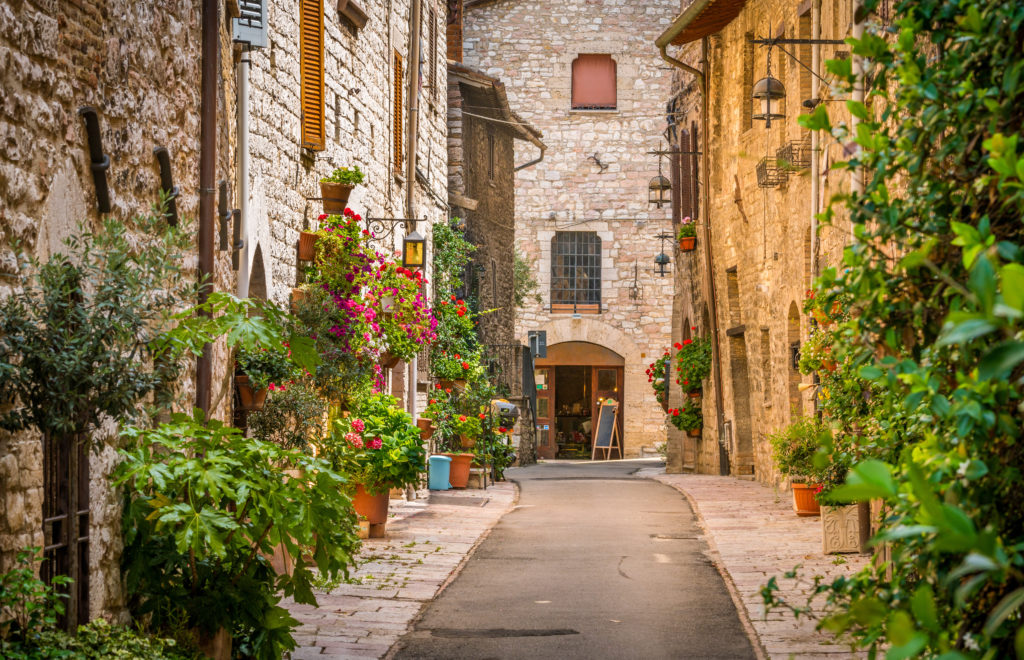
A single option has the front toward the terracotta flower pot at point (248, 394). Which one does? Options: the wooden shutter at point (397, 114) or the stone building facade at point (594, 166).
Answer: the stone building facade

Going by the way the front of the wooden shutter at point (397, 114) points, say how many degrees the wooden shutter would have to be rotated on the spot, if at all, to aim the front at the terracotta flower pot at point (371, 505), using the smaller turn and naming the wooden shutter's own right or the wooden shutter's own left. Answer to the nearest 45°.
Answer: approximately 90° to the wooden shutter's own right

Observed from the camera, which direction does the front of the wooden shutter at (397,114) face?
facing to the right of the viewer

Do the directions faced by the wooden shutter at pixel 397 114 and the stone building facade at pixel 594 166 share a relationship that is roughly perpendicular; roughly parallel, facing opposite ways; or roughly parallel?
roughly perpendicular

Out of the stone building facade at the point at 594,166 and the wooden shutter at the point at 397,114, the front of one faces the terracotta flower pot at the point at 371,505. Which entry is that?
the stone building facade

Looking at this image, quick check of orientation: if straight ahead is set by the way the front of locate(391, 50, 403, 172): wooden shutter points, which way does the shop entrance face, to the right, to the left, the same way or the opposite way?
to the right

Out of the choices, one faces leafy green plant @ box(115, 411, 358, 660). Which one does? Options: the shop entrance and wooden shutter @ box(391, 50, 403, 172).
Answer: the shop entrance

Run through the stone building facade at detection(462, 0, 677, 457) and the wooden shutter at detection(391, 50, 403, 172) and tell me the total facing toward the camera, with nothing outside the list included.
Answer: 1

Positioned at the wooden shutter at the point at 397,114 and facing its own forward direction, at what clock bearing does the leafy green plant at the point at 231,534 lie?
The leafy green plant is roughly at 3 o'clock from the wooden shutter.

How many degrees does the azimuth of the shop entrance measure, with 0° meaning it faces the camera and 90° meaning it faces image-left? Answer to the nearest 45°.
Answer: approximately 0°

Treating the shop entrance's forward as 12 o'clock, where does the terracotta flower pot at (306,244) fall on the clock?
The terracotta flower pot is roughly at 12 o'clock from the shop entrance.

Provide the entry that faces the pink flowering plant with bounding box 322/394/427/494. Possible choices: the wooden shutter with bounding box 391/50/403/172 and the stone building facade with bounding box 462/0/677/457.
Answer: the stone building facade
